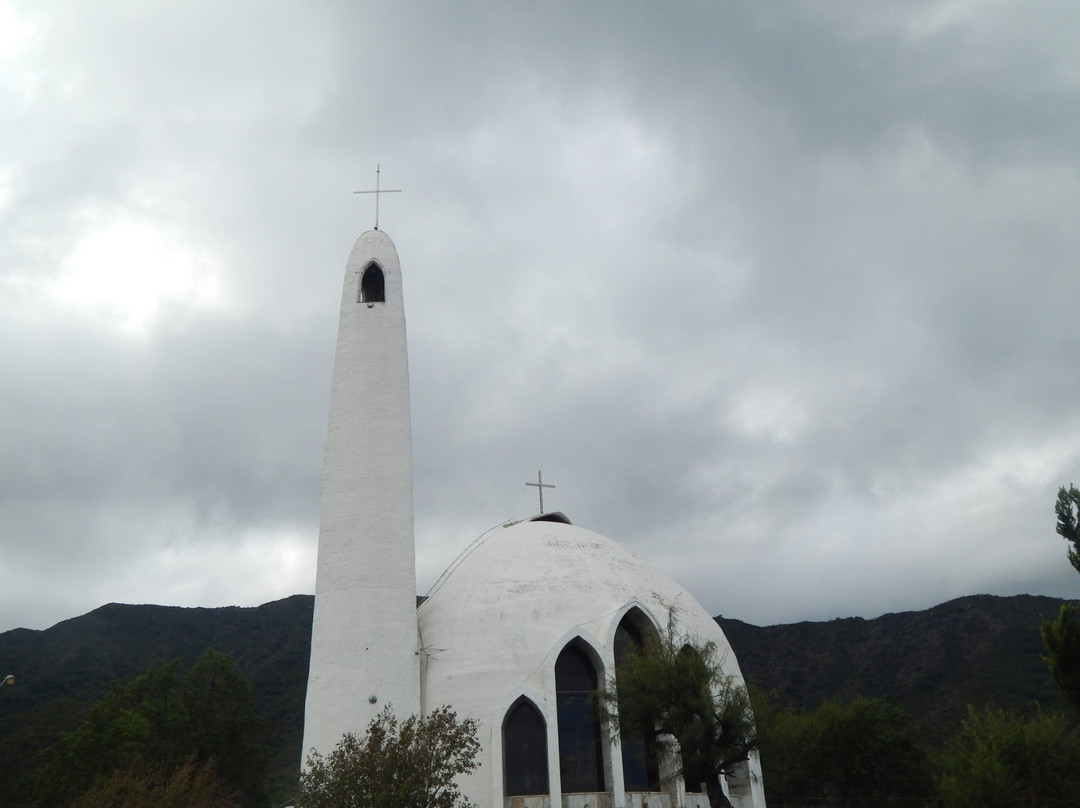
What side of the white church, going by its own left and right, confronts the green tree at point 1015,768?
left

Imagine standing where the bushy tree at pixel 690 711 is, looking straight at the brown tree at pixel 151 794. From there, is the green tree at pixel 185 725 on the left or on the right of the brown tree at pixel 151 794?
right

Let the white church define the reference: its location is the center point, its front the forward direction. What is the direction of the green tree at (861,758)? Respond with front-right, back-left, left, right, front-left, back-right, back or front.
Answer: left

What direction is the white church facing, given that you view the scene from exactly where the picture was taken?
facing the viewer and to the right of the viewer

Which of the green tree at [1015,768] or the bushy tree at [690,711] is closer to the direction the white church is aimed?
the bushy tree

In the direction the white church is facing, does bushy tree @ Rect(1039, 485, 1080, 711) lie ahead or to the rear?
ahead

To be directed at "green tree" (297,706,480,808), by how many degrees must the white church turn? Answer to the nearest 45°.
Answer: approximately 45° to its right
